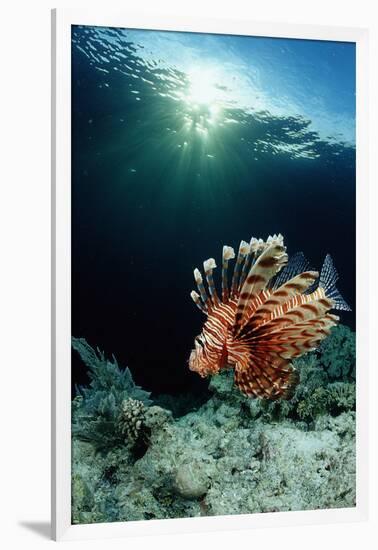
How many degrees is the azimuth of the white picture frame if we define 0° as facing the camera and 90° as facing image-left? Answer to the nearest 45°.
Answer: approximately 315°
